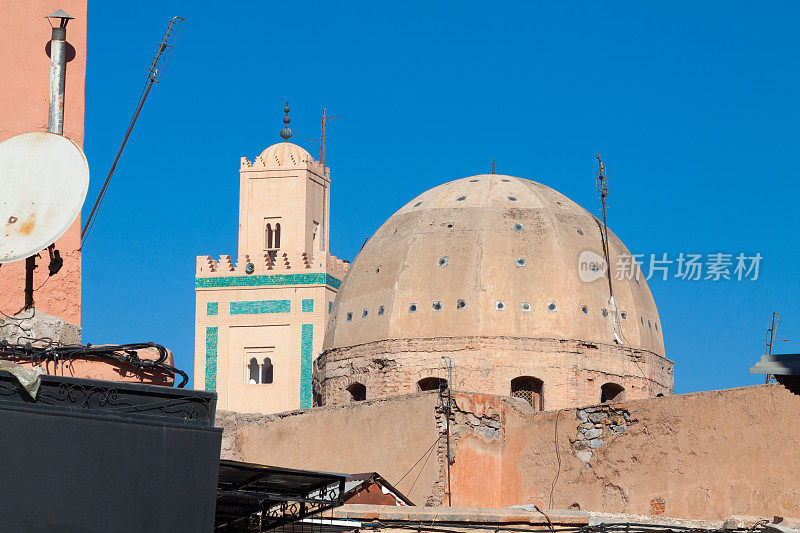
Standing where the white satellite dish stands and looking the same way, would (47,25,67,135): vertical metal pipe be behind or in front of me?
behind

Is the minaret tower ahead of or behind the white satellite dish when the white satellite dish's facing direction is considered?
behind

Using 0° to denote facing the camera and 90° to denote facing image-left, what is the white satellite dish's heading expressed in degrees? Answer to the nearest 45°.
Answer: approximately 45°

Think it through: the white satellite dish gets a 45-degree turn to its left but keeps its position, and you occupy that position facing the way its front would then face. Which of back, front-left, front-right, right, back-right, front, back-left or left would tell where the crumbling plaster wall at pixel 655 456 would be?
back-left

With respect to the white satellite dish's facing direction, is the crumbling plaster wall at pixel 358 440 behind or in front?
behind

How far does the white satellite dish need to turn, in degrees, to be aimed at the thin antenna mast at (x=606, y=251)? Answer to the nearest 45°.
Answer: approximately 180°
